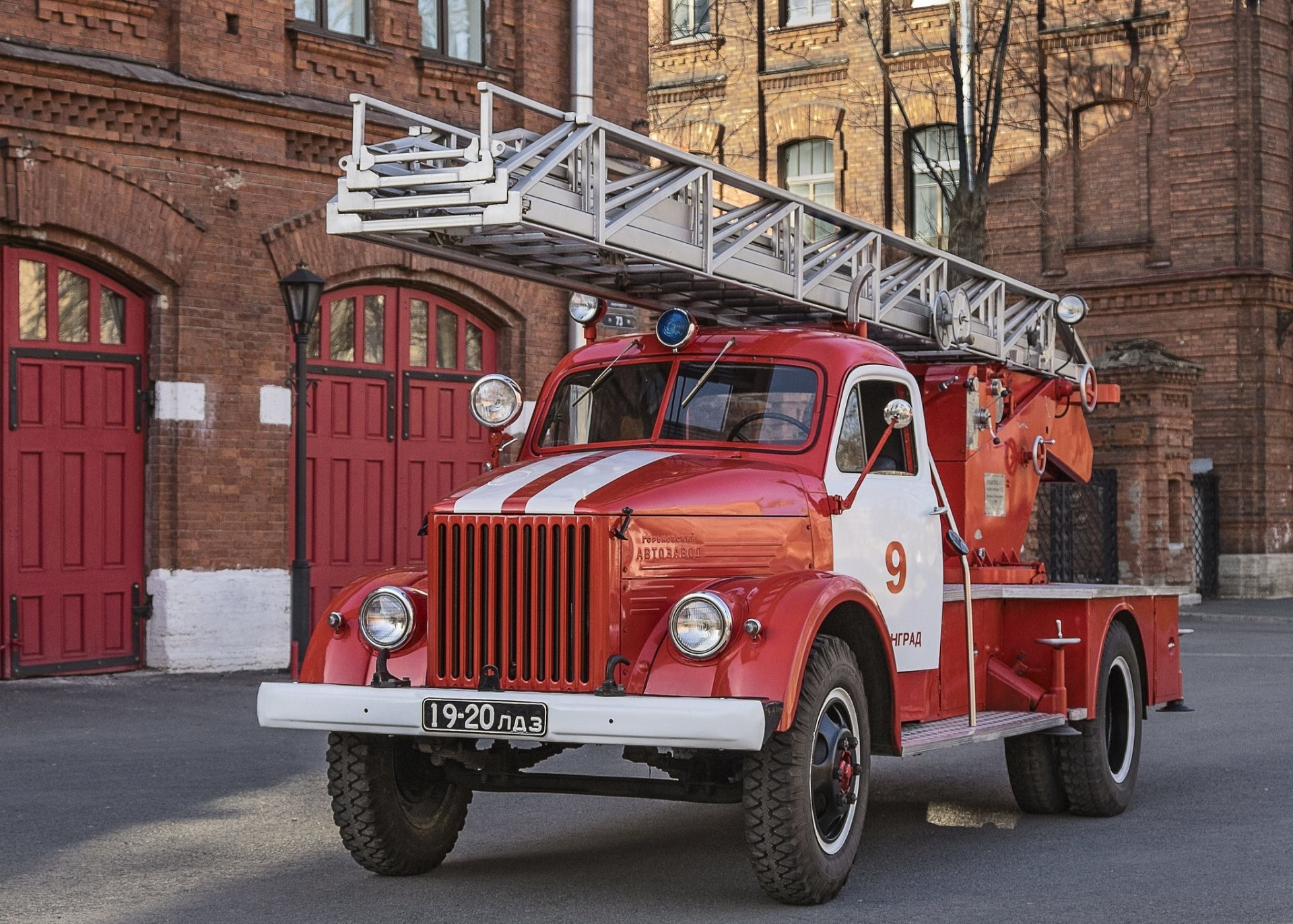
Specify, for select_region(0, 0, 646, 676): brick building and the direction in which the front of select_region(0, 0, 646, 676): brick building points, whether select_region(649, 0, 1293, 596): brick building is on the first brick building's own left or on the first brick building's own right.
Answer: on the first brick building's own left

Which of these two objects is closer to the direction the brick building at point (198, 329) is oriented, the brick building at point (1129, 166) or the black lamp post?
the black lamp post

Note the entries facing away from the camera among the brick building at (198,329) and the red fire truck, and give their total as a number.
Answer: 0

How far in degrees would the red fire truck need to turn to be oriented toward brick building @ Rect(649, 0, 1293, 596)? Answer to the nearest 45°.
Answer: approximately 135° to its right

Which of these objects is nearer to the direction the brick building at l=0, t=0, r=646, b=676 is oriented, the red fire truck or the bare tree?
the red fire truck

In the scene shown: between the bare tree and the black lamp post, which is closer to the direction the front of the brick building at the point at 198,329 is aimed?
the black lamp post

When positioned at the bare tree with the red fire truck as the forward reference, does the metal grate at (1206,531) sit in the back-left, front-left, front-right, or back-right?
back-left

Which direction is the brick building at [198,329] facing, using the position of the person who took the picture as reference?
facing the viewer and to the right of the viewer

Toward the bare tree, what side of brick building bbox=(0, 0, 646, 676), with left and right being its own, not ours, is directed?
left

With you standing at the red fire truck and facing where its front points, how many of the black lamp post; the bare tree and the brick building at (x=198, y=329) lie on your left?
0

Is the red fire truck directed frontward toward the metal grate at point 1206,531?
no

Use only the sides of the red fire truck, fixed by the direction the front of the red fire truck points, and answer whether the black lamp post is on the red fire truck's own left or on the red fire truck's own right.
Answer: on the red fire truck's own right

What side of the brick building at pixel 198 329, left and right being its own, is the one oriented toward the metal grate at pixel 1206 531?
left

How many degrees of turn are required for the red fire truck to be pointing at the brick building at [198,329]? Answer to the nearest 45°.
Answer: approximately 90° to its right
